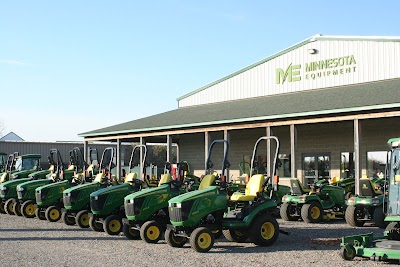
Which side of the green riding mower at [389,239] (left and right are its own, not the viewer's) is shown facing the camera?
left

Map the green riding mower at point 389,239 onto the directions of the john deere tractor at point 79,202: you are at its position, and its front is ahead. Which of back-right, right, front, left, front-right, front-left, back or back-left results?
left

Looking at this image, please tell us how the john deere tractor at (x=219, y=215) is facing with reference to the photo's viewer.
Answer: facing the viewer and to the left of the viewer

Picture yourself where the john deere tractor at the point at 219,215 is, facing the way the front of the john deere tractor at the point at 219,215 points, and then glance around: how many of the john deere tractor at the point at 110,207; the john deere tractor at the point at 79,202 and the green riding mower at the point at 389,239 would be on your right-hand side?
2

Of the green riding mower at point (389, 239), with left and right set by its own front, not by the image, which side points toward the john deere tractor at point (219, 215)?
front

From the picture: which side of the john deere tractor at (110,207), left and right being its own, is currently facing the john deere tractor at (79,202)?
right
